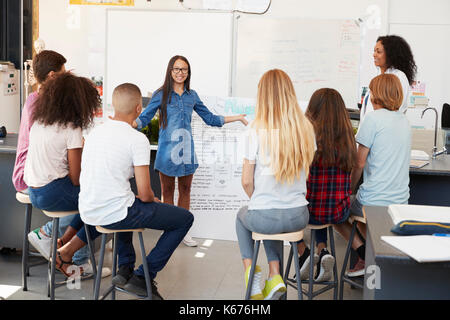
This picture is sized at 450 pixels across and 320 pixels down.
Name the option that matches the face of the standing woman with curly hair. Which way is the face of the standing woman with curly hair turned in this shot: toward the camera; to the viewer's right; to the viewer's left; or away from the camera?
to the viewer's left

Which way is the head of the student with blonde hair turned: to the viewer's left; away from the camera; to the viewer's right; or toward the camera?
away from the camera

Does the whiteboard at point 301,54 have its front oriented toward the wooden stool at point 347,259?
yes

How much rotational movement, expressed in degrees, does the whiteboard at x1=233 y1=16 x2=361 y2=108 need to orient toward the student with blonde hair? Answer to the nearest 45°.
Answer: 0° — it already faces them
